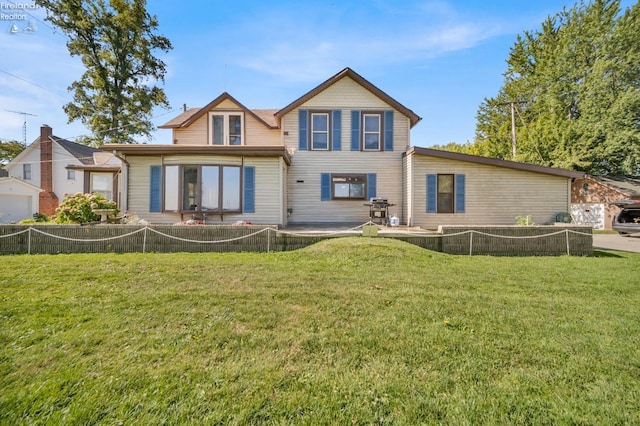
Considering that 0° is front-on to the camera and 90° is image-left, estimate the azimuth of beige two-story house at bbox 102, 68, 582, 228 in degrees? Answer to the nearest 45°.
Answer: approximately 0°

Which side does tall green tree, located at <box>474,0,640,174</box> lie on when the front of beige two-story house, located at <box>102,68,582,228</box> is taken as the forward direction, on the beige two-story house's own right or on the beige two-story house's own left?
on the beige two-story house's own left

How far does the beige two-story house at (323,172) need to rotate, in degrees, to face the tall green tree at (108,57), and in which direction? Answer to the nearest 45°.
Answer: approximately 135° to its right

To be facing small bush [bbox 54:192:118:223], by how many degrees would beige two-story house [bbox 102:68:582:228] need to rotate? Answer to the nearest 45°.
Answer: approximately 45° to its right

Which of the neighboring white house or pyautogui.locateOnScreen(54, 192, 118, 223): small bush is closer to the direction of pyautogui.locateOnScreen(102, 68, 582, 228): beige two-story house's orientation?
the small bush
